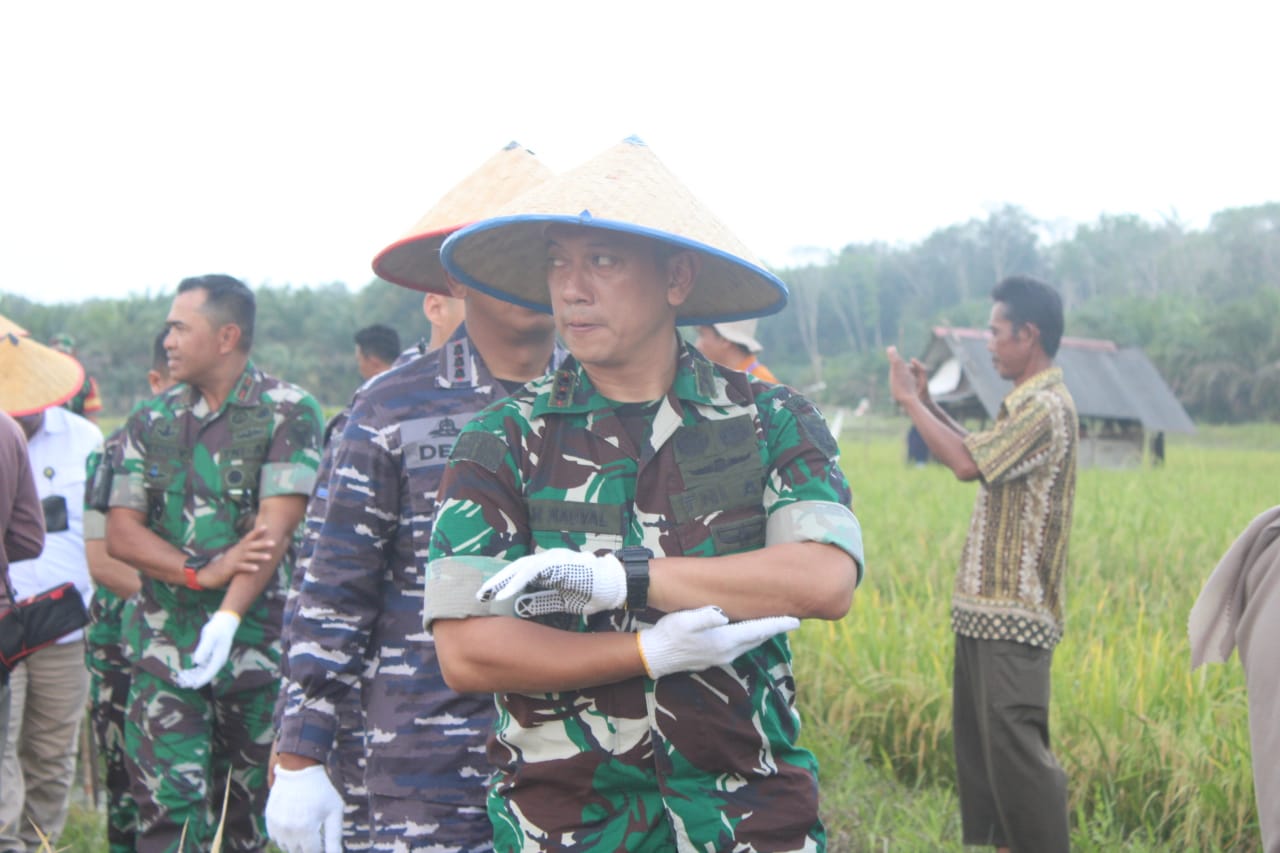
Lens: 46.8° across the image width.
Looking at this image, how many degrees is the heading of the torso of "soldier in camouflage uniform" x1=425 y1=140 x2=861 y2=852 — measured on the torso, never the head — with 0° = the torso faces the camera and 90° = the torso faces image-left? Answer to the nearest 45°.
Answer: approximately 0°

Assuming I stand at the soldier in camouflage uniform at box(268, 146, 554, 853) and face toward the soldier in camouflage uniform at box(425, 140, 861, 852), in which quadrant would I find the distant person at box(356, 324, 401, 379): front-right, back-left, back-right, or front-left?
back-left

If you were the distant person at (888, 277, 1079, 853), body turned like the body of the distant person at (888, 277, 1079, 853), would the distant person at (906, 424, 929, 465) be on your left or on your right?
on your right

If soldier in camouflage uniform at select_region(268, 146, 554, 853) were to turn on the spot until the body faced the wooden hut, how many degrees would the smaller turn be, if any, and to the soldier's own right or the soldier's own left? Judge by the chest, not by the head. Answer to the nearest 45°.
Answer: approximately 90° to the soldier's own left

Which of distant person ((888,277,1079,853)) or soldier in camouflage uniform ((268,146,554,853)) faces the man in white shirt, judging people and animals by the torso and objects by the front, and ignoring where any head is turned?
the distant person

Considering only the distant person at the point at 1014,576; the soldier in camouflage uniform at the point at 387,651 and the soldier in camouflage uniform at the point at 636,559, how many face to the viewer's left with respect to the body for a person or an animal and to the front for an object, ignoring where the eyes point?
1

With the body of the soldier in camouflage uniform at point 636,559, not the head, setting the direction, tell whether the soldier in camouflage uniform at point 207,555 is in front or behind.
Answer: behind

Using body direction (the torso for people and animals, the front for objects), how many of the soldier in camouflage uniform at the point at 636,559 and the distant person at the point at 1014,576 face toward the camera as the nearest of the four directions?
1

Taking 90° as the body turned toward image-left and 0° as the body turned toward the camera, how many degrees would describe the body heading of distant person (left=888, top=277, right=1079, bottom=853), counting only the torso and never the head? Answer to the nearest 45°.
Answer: approximately 90°

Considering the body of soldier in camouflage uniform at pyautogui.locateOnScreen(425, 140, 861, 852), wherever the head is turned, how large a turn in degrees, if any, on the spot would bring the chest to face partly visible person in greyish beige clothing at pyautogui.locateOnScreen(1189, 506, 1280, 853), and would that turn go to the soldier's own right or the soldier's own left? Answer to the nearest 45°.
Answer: approximately 90° to the soldier's own left

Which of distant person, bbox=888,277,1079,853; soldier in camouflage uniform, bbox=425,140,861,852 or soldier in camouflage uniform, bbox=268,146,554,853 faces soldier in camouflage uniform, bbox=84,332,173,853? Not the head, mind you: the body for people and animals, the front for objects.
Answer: the distant person
